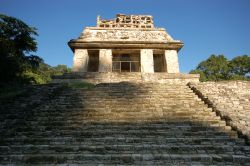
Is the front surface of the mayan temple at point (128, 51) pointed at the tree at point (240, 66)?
no

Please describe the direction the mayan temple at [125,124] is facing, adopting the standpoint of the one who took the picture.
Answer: facing the viewer

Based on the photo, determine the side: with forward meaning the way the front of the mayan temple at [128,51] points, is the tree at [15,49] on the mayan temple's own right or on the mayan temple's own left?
on the mayan temple's own right

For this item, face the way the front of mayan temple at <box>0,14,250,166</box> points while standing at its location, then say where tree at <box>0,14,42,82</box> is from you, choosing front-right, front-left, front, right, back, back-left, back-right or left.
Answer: back-right

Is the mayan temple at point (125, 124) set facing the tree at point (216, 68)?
no
